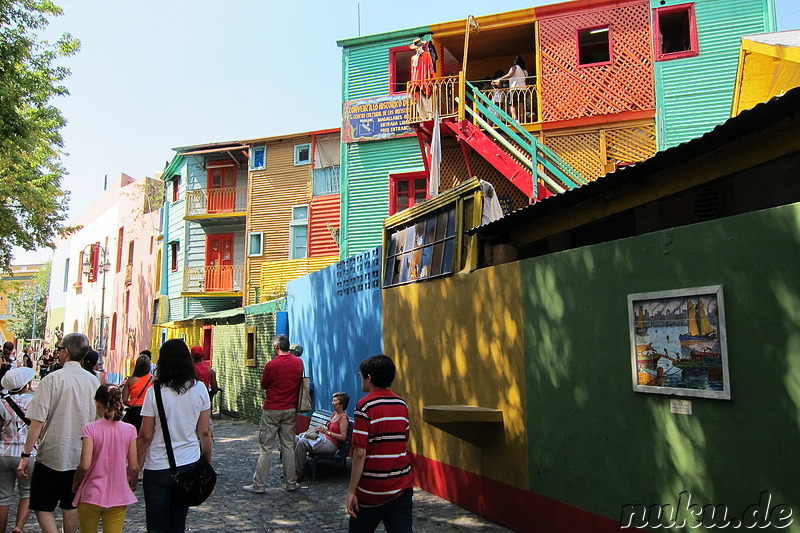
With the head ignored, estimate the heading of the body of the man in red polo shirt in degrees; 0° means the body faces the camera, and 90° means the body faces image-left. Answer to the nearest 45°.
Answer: approximately 135°

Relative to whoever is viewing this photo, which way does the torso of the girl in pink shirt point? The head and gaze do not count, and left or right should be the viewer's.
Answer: facing away from the viewer

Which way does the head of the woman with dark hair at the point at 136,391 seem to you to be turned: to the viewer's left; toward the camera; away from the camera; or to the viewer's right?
away from the camera

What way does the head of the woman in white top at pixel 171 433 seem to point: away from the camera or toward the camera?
away from the camera

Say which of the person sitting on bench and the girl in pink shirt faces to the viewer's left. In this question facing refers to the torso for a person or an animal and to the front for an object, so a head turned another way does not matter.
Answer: the person sitting on bench

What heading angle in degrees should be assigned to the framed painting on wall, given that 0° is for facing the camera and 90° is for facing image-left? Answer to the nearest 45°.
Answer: approximately 45°

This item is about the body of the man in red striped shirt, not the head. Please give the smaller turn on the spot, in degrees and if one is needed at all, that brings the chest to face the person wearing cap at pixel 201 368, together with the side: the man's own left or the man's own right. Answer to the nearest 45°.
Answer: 0° — they already face them

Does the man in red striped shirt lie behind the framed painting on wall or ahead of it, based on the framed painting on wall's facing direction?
ahead

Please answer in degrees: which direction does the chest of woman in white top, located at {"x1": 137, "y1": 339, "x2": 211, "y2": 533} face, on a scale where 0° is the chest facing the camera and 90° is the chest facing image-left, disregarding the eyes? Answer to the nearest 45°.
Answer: approximately 180°

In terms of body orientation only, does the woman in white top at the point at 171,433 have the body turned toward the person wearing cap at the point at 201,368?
yes

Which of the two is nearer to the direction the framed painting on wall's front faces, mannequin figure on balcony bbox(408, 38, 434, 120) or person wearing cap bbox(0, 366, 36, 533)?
the person wearing cap

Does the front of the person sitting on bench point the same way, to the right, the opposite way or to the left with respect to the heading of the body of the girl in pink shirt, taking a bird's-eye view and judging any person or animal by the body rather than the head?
to the left

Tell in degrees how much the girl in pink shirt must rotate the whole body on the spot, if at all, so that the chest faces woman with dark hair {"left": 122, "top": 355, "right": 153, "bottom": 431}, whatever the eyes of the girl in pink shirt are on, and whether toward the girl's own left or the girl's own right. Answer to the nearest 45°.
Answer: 0° — they already face them

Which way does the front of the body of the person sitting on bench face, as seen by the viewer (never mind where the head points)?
to the viewer's left

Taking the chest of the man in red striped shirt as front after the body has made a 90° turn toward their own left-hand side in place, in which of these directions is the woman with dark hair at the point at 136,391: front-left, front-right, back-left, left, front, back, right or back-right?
right

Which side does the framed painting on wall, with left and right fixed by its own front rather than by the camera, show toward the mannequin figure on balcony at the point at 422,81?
right

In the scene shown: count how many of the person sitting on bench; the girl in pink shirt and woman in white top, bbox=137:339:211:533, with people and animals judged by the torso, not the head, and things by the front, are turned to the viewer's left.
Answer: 1

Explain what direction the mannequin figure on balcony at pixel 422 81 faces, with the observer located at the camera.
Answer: facing the viewer and to the left of the viewer

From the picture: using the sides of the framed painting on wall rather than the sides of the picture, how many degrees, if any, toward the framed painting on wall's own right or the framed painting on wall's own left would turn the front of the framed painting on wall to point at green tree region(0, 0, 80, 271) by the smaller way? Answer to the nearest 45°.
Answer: approximately 90° to the framed painting on wall's own right
